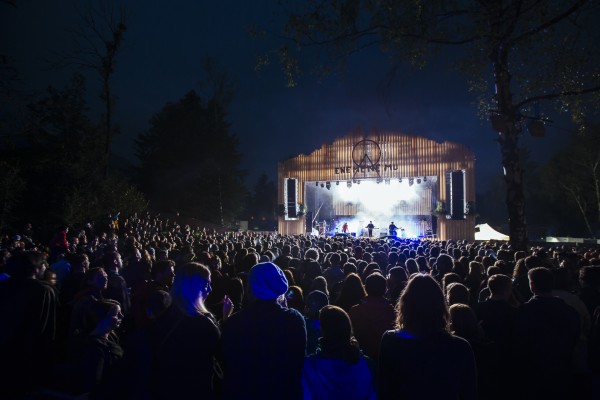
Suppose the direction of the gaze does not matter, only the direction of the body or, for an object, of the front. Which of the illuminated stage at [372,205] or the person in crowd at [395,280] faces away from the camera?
the person in crowd

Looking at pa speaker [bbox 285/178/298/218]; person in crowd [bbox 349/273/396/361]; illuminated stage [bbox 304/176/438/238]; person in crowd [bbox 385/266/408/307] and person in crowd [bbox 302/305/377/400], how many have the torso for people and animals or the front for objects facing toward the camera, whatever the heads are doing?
2

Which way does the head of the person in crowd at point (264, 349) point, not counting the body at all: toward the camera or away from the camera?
away from the camera

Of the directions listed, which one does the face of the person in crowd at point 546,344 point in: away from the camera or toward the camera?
away from the camera

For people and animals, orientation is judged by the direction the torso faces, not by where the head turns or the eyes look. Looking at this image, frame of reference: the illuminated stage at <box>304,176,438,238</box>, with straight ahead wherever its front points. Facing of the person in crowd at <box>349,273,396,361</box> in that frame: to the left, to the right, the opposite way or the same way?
the opposite way

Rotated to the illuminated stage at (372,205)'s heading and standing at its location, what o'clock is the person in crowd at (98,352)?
The person in crowd is roughly at 12 o'clock from the illuminated stage.

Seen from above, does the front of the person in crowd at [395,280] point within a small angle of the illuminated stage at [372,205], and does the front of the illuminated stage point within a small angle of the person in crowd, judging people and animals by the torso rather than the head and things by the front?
yes

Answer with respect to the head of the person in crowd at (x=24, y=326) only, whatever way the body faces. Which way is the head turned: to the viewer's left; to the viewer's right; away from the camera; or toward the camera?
away from the camera

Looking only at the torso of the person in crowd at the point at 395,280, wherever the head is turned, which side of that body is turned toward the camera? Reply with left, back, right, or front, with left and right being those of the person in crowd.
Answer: back

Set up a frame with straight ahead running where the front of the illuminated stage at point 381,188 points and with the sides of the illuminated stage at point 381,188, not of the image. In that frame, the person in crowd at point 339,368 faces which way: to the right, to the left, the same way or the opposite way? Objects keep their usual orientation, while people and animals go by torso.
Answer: the opposite way

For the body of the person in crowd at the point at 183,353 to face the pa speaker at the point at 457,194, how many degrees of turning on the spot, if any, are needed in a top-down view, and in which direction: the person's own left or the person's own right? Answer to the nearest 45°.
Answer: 0° — they already face it

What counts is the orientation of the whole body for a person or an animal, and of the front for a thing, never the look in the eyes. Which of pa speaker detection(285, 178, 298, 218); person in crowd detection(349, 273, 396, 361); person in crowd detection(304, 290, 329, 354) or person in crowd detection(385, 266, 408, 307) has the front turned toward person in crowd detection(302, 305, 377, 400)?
the pa speaker

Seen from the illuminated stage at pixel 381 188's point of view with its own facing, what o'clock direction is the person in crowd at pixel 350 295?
The person in crowd is roughly at 12 o'clock from the illuminated stage.

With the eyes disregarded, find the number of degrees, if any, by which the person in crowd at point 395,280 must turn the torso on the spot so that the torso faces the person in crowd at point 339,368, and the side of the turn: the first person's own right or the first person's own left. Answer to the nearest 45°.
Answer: approximately 180°
